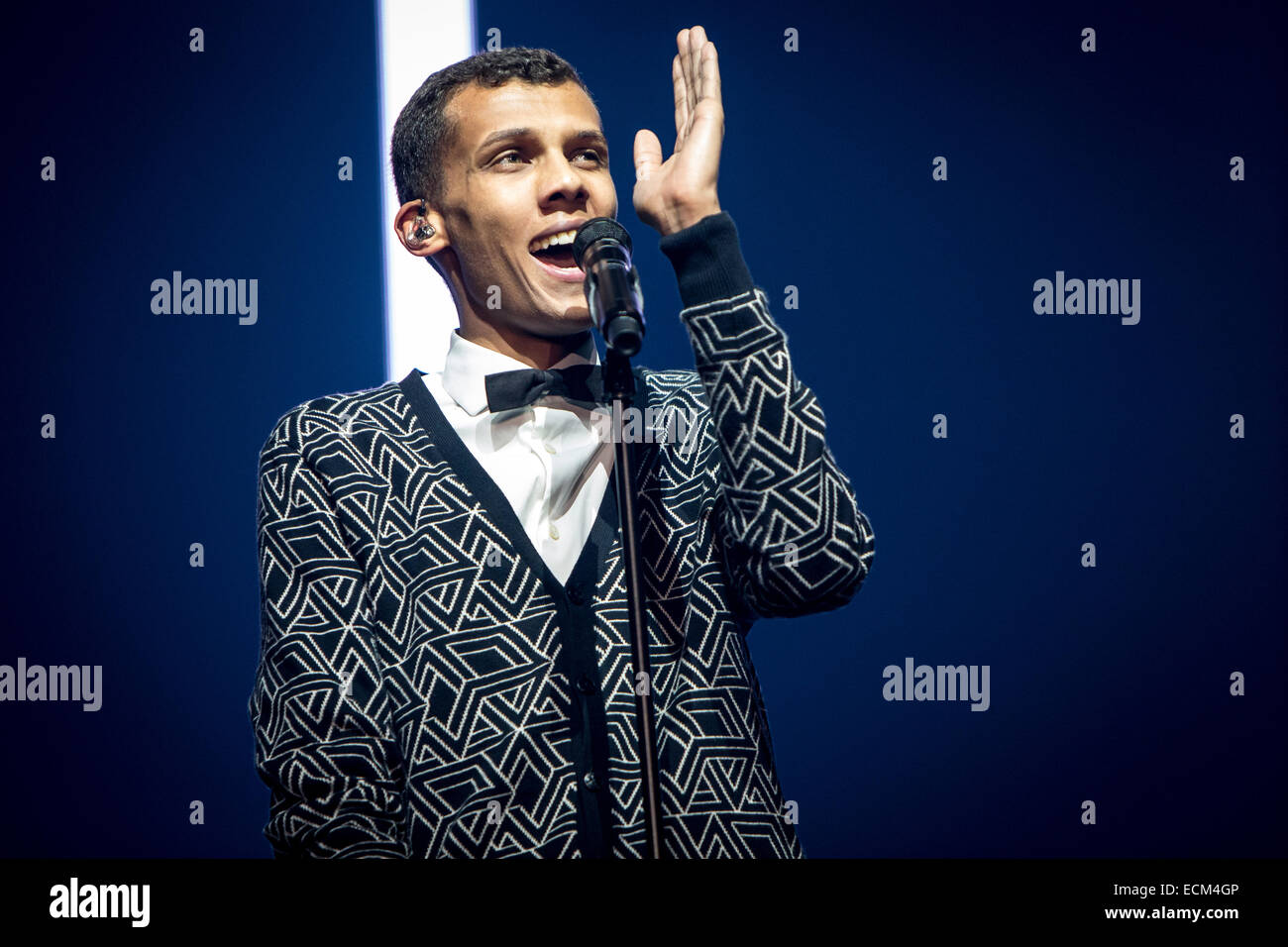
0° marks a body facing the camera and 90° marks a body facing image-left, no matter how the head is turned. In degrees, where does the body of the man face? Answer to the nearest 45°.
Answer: approximately 315°
